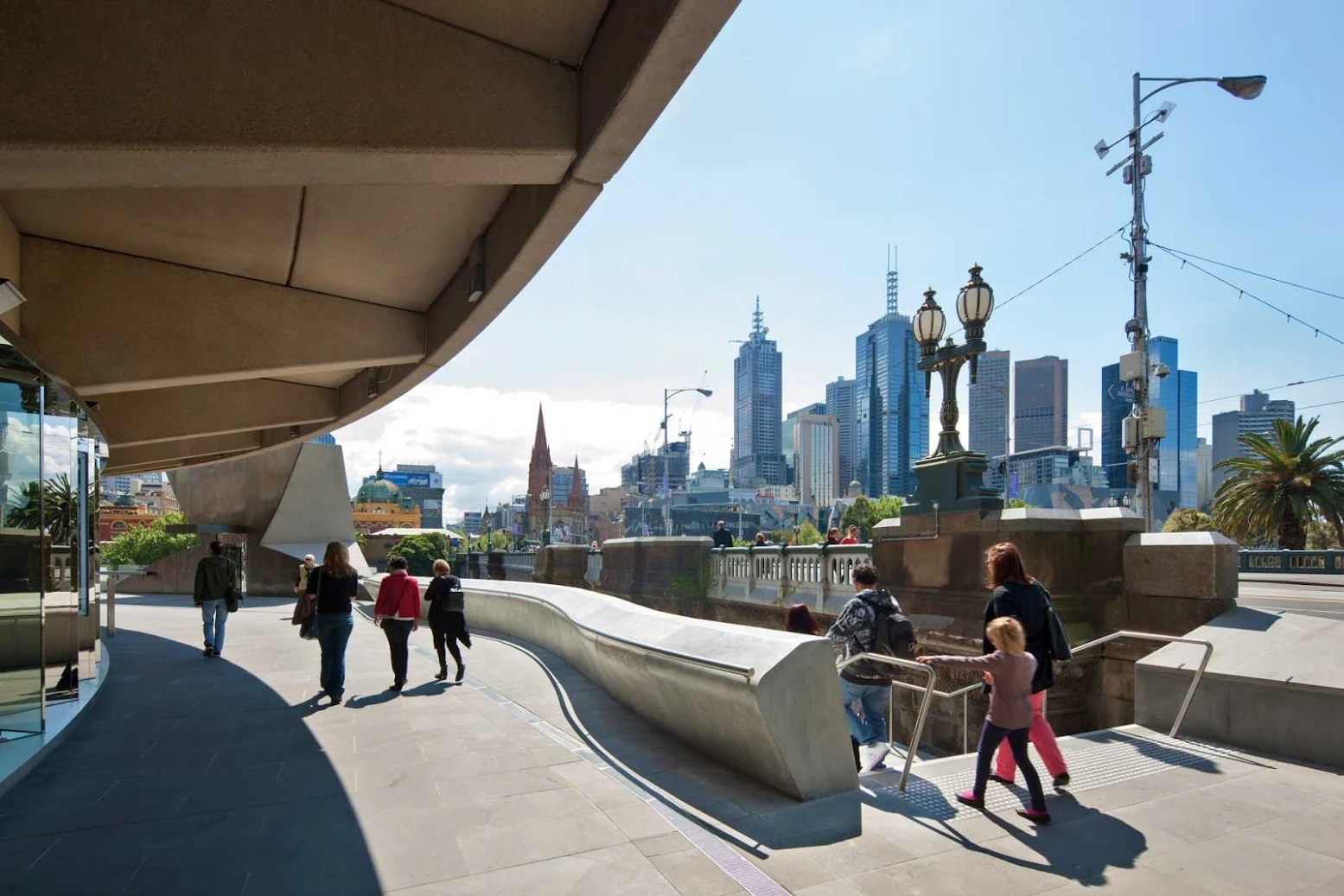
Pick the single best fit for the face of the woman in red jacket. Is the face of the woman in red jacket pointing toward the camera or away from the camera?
away from the camera

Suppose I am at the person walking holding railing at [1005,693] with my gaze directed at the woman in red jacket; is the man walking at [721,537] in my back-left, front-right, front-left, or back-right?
front-right

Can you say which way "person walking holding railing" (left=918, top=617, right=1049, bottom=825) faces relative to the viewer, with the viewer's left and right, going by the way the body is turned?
facing away from the viewer and to the left of the viewer

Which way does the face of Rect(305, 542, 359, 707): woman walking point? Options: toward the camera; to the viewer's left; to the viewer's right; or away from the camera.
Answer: away from the camera

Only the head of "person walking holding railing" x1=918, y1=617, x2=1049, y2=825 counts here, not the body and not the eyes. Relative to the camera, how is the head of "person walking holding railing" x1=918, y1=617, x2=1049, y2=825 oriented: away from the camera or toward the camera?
away from the camera

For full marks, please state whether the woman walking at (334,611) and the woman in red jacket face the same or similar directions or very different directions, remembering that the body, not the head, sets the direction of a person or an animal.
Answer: same or similar directions

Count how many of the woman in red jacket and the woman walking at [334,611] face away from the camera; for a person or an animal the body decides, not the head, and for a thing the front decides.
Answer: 2

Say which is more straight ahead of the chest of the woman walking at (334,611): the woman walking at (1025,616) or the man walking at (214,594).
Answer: the man walking

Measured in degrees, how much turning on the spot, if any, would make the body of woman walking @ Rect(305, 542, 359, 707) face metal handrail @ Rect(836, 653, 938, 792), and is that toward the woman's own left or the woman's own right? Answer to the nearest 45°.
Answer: approximately 135° to the woman's own right

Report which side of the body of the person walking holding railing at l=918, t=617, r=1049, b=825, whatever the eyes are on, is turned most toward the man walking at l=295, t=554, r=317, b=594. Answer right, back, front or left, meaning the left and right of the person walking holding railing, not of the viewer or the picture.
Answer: front

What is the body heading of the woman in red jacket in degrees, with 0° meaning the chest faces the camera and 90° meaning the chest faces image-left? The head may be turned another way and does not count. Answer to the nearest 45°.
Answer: approximately 180°

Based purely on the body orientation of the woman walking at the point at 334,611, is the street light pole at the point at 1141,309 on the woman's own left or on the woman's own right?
on the woman's own right

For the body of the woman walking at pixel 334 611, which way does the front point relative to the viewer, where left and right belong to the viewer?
facing away from the viewer

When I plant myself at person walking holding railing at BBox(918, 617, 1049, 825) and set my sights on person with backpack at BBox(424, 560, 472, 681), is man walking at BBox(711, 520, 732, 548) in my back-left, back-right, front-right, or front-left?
front-right

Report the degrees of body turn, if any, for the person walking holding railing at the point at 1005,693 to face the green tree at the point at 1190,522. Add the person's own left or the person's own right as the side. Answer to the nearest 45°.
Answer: approximately 45° to the person's own right
